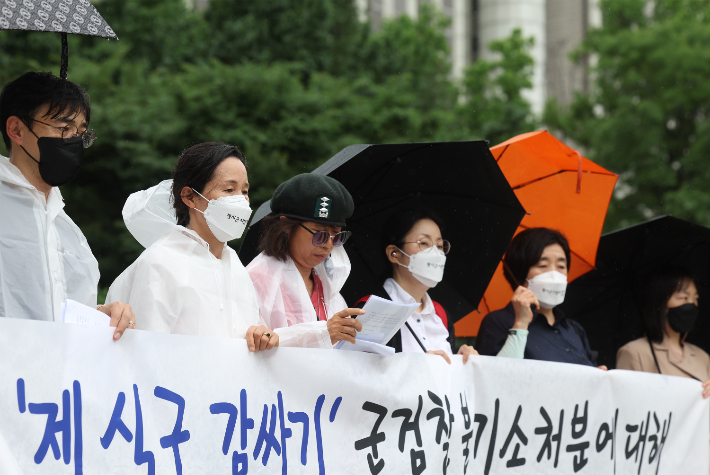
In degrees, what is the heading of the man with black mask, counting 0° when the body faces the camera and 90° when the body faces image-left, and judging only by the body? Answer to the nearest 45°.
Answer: approximately 315°

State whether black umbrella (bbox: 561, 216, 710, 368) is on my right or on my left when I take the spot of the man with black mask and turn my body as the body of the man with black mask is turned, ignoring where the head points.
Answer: on my left

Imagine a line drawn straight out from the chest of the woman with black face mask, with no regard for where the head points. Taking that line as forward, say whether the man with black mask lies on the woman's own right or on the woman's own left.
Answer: on the woman's own right

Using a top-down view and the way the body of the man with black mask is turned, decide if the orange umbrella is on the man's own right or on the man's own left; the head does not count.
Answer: on the man's own left

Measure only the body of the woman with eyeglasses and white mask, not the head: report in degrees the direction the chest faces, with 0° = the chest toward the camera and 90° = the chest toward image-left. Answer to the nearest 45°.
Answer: approximately 315°

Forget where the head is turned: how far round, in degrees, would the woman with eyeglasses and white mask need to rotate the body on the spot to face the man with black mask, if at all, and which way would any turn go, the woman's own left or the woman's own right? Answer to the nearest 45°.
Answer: approximately 90° to the woman's own right
